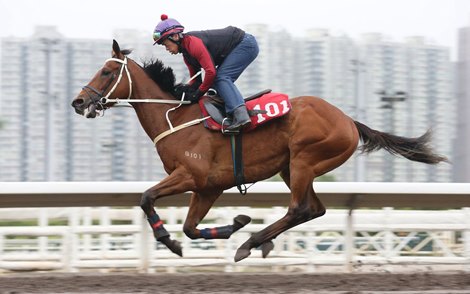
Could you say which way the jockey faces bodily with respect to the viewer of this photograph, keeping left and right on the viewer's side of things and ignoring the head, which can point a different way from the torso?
facing to the left of the viewer

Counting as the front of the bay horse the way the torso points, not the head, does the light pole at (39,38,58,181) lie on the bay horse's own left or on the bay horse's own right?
on the bay horse's own right

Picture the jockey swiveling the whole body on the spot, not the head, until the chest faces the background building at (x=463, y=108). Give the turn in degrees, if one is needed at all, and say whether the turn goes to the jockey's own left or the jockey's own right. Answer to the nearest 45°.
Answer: approximately 135° to the jockey's own right

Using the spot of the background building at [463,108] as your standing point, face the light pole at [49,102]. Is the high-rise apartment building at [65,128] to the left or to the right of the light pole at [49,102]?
right

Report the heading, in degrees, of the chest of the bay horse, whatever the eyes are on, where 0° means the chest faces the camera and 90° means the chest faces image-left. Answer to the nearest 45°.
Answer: approximately 90°

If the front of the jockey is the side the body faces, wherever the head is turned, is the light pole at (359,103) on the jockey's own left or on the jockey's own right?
on the jockey's own right

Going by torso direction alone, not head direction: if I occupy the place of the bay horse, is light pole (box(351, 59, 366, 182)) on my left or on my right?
on my right

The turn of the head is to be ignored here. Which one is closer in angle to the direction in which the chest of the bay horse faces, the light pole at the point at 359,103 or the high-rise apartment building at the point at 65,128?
the high-rise apartment building
